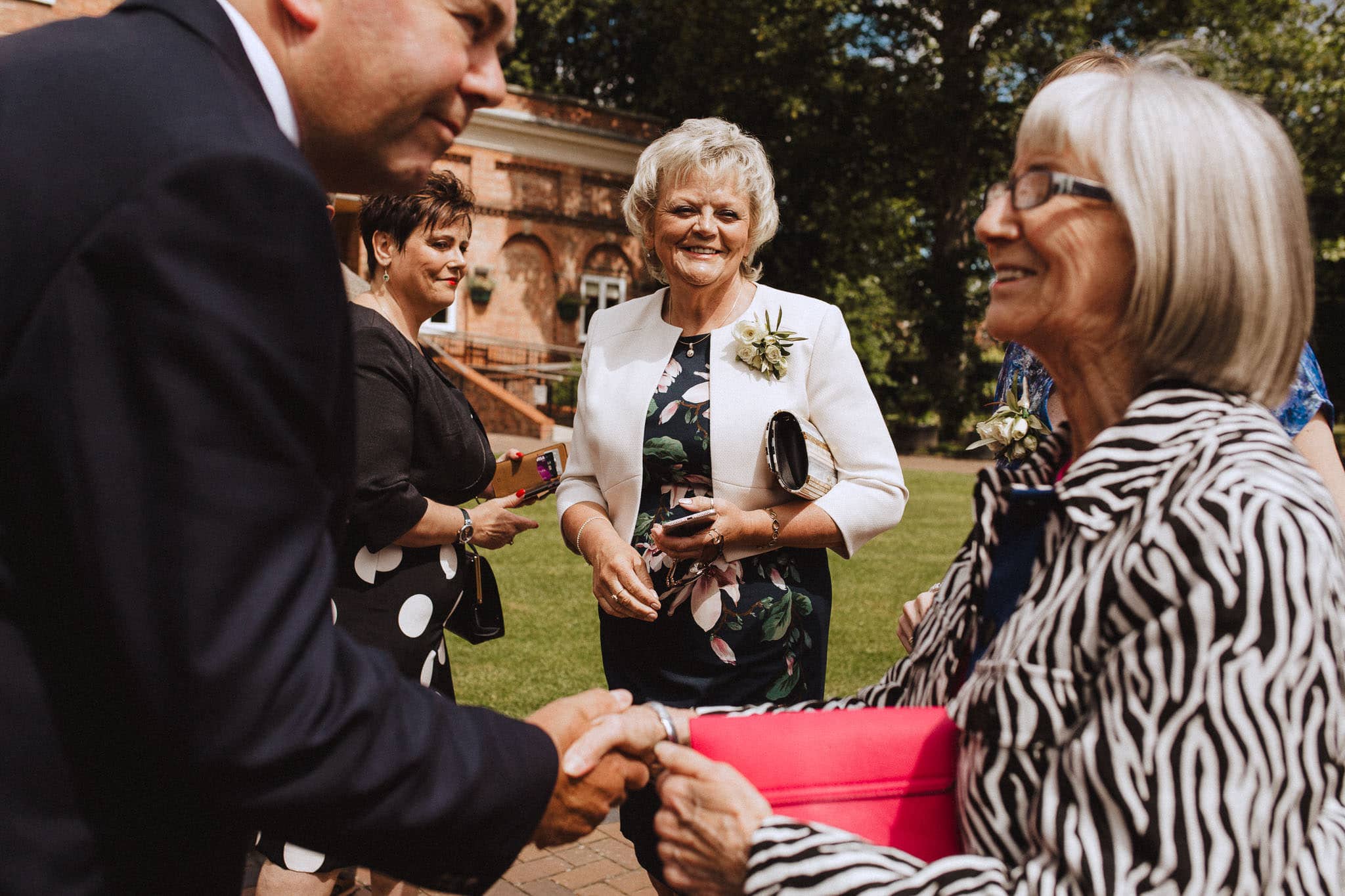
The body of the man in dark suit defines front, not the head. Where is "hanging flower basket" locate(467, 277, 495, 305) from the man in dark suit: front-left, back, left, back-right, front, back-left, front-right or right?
left

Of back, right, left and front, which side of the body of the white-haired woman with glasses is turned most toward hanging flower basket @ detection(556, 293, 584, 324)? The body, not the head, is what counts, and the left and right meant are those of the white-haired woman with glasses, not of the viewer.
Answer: right

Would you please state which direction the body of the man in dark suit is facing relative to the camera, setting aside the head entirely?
to the viewer's right

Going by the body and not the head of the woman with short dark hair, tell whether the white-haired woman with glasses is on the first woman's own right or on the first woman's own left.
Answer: on the first woman's own right

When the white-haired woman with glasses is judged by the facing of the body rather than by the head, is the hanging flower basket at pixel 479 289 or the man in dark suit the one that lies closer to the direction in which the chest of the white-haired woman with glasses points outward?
the man in dark suit

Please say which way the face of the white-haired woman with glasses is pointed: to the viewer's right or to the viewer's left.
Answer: to the viewer's left

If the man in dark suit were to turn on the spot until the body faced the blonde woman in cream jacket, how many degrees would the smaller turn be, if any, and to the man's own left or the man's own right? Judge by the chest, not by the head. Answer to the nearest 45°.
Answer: approximately 45° to the man's own left

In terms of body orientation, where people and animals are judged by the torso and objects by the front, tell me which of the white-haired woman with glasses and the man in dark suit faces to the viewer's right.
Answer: the man in dark suit

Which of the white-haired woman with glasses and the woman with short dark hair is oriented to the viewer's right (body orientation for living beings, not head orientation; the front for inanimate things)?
the woman with short dark hair

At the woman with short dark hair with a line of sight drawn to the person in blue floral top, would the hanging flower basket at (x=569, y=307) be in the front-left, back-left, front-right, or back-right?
back-left

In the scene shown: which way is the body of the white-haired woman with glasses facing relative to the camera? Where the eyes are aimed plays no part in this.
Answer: to the viewer's left

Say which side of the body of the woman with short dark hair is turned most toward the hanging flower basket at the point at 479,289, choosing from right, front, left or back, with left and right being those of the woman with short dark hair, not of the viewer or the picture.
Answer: left

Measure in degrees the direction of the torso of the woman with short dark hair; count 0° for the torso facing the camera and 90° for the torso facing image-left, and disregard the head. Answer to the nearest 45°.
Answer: approximately 270°

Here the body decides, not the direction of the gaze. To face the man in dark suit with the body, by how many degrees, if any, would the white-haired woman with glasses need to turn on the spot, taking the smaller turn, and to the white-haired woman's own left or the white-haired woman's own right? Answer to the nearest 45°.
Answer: approximately 45° to the white-haired woman's own left

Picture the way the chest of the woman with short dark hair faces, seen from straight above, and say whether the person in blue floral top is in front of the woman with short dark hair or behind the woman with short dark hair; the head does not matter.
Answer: in front
